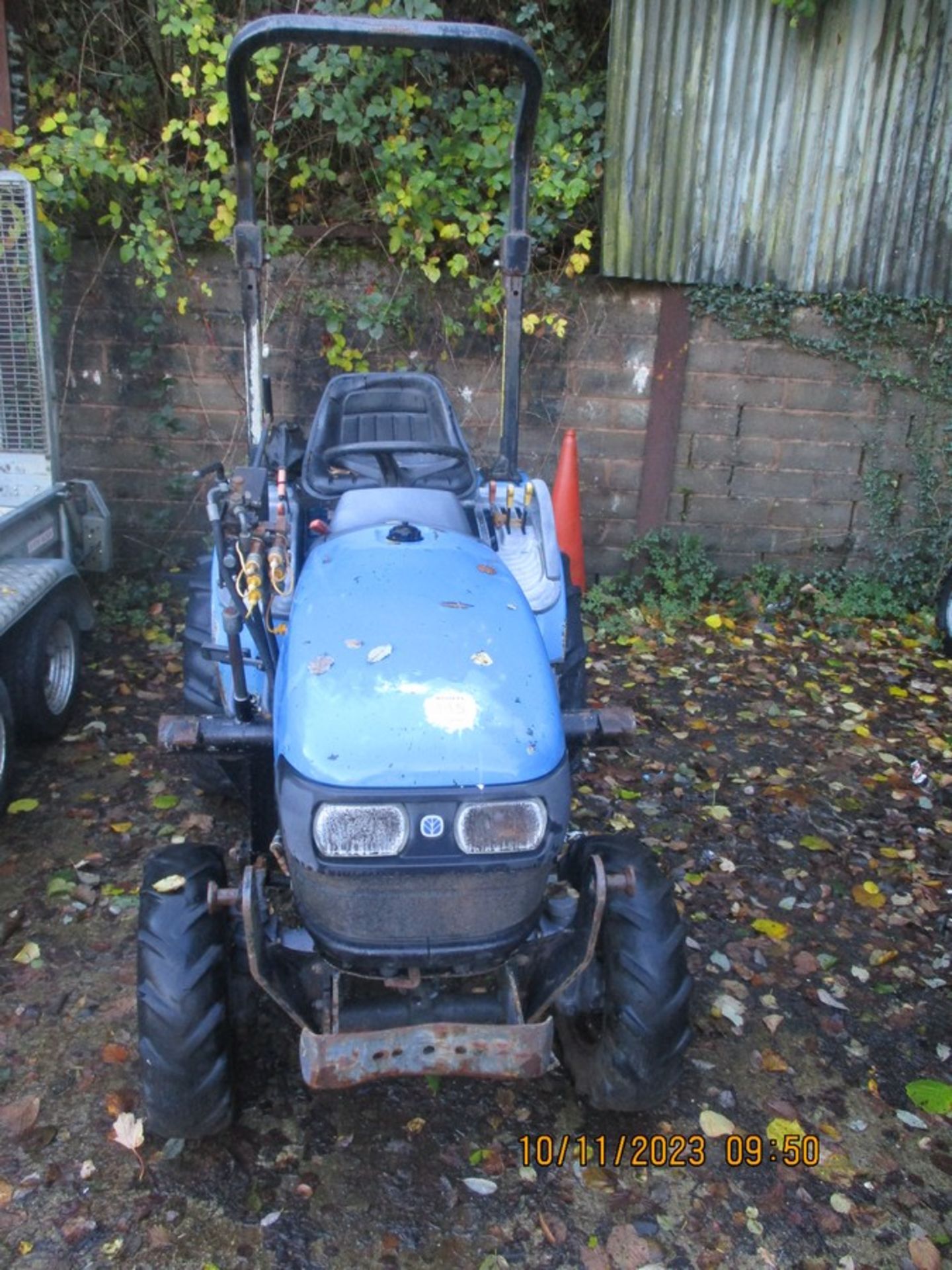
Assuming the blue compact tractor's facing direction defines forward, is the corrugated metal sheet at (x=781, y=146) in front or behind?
behind

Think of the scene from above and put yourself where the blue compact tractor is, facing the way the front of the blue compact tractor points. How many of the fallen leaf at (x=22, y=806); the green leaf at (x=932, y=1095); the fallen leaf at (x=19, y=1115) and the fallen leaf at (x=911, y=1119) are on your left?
2

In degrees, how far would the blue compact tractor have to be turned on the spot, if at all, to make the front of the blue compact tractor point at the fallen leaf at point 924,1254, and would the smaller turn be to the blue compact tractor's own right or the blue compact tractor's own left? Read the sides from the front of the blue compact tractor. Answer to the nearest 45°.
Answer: approximately 90° to the blue compact tractor's own left

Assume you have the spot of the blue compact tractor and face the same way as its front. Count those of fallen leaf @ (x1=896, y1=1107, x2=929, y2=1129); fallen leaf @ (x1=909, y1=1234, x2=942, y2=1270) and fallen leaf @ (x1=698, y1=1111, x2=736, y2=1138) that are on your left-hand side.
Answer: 3

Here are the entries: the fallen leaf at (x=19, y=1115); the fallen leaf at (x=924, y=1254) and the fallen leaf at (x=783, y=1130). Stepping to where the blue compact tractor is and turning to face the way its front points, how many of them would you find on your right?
1

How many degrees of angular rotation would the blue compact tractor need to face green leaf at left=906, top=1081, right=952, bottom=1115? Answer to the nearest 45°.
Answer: approximately 90° to its left

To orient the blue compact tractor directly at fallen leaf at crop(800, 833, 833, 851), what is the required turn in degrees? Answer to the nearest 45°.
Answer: approximately 135° to its left

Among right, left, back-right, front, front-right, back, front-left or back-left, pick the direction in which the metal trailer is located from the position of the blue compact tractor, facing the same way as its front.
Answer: back-right

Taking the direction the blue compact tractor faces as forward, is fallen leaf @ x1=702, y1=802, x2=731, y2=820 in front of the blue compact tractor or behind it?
behind

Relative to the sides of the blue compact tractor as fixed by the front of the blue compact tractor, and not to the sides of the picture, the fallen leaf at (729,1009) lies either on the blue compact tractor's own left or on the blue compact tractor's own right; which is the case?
on the blue compact tractor's own left

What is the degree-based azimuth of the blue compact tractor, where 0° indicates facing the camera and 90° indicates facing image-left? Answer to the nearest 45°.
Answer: approximately 0°

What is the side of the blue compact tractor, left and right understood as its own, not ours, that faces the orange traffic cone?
back

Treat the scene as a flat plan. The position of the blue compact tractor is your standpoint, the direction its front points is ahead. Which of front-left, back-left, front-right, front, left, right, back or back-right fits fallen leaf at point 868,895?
back-left

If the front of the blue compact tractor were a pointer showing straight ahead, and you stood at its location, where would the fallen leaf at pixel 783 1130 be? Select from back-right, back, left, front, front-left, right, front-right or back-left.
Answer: left
